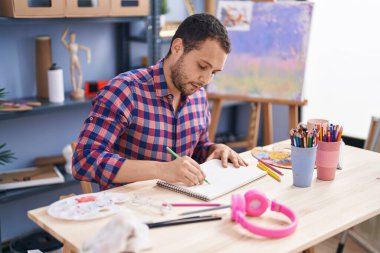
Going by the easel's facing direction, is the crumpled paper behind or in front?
in front

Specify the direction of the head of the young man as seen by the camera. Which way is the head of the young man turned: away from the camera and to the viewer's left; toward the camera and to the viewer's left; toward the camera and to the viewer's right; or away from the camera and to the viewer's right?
toward the camera and to the viewer's right

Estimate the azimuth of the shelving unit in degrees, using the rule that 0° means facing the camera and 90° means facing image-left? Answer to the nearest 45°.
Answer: approximately 315°

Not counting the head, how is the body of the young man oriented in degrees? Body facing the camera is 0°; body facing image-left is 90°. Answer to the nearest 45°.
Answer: approximately 315°

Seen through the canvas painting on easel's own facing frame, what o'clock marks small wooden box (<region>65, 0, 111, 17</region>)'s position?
The small wooden box is roughly at 2 o'clock from the canvas painting on easel.

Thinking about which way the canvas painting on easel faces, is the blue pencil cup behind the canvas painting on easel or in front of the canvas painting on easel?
in front

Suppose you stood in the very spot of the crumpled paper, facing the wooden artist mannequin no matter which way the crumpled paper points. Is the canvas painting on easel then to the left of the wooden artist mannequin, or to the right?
right

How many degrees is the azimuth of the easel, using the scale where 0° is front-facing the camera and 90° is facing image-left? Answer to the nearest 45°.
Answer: approximately 0°

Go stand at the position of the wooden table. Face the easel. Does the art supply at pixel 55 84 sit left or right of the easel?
left
